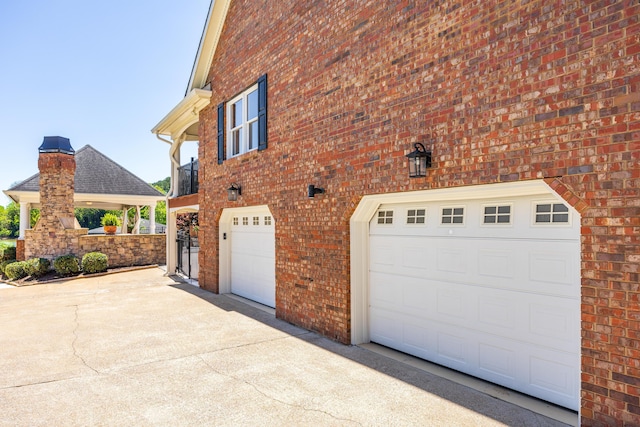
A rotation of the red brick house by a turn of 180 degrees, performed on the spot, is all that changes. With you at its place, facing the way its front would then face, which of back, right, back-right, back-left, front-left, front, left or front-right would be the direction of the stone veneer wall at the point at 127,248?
left

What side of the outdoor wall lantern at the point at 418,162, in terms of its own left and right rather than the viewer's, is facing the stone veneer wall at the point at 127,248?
right

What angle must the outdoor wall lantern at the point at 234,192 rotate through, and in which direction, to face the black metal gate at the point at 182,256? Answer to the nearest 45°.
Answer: approximately 135° to its right

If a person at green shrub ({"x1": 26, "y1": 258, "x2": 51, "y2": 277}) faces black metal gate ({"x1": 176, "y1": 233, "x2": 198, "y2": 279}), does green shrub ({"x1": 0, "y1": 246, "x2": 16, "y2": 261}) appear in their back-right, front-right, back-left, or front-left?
back-left

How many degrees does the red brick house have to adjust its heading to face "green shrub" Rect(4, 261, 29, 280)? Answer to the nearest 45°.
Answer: approximately 90° to its right

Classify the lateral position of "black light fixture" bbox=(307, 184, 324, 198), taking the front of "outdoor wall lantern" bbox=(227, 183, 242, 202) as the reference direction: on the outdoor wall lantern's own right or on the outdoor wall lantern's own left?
on the outdoor wall lantern's own left

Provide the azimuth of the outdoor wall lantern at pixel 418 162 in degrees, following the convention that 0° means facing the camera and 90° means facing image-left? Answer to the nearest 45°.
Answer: approximately 45°

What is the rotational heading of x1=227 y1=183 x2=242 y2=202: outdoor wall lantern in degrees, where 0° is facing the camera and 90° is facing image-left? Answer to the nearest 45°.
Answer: approximately 45°
